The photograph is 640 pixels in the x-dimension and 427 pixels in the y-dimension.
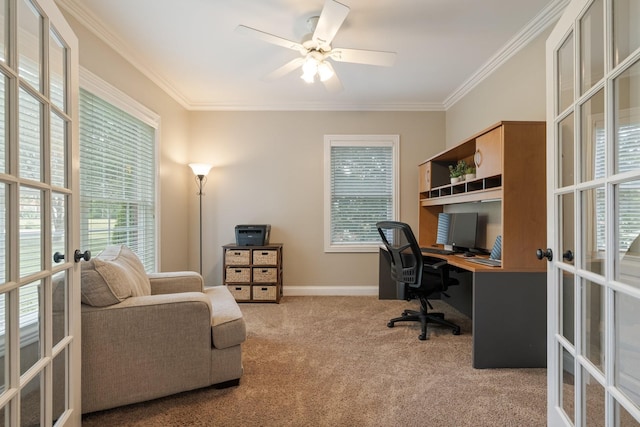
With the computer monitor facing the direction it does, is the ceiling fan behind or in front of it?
in front

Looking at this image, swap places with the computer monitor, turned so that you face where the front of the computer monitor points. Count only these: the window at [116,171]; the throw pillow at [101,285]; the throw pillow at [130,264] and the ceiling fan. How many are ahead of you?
4

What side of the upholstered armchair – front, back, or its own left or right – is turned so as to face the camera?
right

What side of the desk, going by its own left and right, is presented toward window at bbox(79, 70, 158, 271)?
front

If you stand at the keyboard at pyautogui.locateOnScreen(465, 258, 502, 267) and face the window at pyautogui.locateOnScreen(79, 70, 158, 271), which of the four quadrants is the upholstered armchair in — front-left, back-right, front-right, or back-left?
front-left

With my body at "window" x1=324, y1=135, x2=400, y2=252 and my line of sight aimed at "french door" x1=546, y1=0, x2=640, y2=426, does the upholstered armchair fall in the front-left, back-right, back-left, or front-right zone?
front-right

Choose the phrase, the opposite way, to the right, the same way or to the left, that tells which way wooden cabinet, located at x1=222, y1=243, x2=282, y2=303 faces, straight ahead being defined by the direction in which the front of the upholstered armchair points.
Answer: to the right

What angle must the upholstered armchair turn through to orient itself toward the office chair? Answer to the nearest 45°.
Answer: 0° — it already faces it

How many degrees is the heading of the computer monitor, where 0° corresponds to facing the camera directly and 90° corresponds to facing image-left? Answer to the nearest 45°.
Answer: approximately 45°

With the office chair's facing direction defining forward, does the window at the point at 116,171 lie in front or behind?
behind

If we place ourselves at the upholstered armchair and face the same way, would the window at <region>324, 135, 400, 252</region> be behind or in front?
in front

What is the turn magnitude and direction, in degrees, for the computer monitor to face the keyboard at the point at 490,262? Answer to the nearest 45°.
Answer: approximately 45° to its left

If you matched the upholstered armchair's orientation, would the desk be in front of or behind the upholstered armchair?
in front

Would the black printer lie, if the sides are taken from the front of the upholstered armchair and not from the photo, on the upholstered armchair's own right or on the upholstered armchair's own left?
on the upholstered armchair's own left

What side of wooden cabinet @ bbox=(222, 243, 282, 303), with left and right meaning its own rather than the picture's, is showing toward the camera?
front
